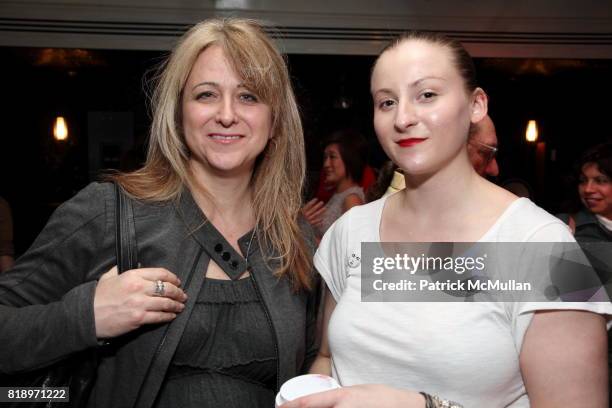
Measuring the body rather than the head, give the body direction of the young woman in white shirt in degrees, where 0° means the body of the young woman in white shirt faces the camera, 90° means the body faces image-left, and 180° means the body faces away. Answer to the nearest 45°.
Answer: approximately 45°

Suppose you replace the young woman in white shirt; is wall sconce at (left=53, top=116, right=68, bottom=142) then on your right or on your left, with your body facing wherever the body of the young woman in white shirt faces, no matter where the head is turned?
on your right

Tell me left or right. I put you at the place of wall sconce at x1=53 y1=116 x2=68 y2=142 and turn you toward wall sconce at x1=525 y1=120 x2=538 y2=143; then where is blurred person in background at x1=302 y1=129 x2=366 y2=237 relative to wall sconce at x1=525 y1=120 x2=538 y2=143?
right
